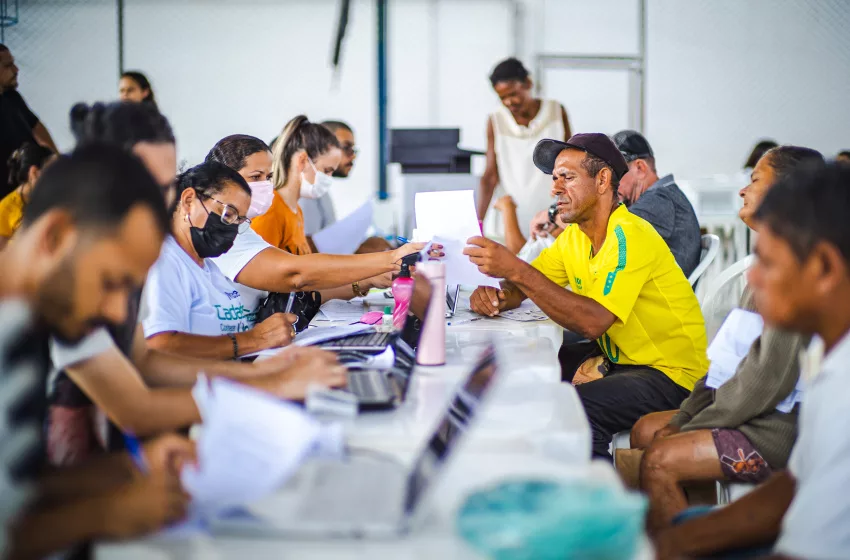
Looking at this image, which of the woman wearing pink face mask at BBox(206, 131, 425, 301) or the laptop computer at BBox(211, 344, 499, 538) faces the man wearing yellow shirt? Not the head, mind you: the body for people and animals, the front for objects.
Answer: the woman wearing pink face mask

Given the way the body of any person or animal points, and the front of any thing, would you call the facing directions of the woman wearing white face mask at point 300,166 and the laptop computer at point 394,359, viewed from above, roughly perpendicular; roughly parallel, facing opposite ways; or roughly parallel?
roughly parallel, facing opposite ways

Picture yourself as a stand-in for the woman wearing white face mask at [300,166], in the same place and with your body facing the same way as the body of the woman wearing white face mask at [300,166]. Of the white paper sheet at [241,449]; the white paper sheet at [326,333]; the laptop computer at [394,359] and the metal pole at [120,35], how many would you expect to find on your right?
3

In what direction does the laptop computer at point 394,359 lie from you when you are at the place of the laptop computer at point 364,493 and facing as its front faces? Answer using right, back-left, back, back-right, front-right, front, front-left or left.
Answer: right

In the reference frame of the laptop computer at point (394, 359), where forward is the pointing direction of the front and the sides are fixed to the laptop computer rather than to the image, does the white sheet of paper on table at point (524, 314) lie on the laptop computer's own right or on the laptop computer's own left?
on the laptop computer's own right

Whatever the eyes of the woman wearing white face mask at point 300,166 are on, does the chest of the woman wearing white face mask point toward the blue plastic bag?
no

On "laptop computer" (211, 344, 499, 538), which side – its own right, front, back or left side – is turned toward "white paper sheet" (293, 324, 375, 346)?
right

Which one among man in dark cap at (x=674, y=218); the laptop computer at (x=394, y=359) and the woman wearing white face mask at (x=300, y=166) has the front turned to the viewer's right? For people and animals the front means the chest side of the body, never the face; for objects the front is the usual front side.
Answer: the woman wearing white face mask

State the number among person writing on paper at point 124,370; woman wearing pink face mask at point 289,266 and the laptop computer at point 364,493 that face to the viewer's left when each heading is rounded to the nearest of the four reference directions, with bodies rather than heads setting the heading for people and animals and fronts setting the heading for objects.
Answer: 1

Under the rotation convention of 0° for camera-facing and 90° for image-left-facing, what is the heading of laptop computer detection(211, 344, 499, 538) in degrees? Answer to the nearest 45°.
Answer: approximately 90°

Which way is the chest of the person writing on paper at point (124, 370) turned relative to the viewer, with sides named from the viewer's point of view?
facing to the right of the viewer

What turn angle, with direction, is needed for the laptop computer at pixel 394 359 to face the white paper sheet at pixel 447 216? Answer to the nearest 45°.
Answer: approximately 90° to its right

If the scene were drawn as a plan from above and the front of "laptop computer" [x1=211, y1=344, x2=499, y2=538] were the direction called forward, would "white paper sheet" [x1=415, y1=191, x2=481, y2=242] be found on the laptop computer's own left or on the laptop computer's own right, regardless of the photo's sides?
on the laptop computer's own right

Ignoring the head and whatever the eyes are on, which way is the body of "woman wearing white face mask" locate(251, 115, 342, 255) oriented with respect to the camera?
to the viewer's right

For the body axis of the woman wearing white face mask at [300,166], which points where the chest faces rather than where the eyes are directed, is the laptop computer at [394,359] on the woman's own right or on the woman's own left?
on the woman's own right

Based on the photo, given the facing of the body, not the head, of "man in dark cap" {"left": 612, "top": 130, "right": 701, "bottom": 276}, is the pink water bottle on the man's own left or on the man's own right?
on the man's own left

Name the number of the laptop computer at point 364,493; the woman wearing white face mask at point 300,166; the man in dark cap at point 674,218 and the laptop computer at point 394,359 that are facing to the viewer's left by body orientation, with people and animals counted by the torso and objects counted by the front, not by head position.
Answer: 3

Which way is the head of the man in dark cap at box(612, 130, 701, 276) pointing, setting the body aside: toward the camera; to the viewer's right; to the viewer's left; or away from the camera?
to the viewer's left

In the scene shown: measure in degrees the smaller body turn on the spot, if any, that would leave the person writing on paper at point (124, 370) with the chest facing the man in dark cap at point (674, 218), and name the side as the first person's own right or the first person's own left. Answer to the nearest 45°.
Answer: approximately 45° to the first person's own left
